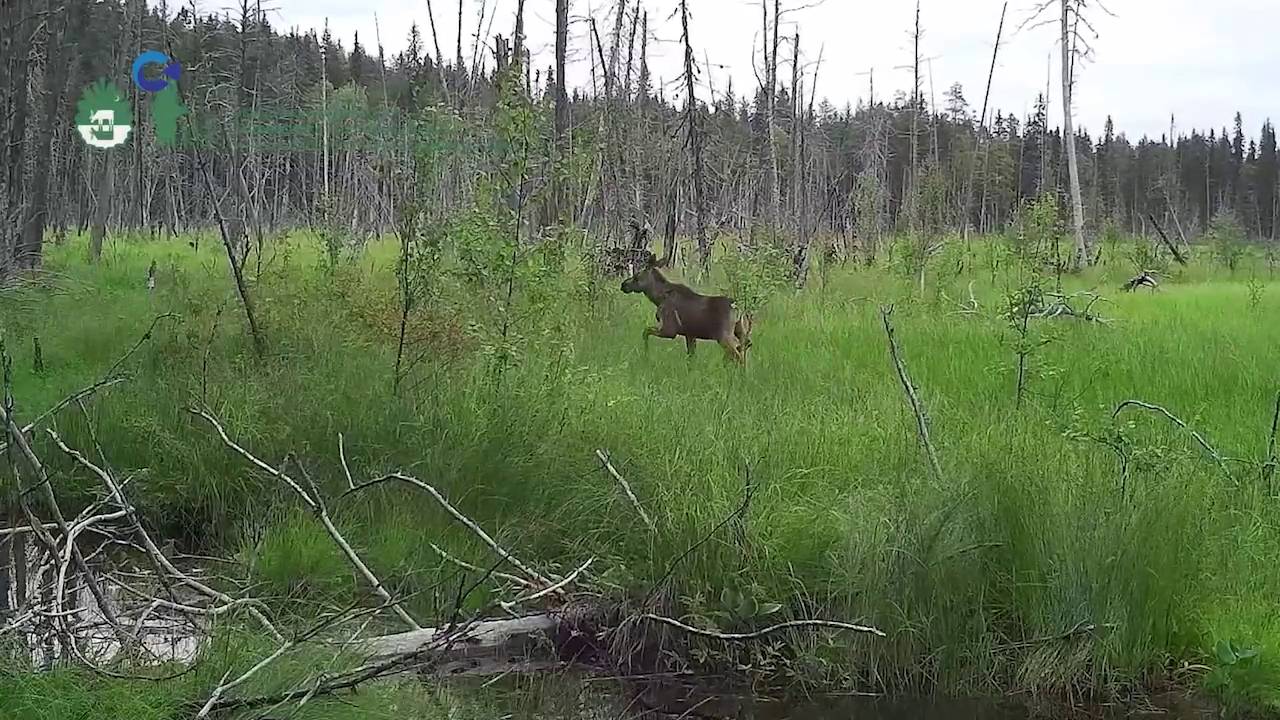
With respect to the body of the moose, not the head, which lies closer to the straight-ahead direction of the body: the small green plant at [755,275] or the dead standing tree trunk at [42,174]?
the dead standing tree trunk

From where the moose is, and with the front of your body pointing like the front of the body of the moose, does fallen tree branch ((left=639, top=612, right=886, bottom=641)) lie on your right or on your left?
on your left

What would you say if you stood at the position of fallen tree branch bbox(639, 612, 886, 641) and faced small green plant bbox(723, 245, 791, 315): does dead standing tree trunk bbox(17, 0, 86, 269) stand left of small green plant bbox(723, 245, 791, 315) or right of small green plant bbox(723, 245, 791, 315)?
left

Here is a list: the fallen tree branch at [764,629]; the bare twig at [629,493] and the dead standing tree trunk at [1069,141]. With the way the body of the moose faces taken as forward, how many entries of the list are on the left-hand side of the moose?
2

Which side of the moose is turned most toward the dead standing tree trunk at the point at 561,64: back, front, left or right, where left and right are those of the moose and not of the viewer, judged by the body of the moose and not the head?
right

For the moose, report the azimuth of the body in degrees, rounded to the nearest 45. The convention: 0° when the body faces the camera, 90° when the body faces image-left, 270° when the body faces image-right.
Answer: approximately 90°

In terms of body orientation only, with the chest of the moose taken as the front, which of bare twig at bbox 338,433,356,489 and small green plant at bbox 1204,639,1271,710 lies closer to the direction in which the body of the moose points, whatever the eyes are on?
the bare twig

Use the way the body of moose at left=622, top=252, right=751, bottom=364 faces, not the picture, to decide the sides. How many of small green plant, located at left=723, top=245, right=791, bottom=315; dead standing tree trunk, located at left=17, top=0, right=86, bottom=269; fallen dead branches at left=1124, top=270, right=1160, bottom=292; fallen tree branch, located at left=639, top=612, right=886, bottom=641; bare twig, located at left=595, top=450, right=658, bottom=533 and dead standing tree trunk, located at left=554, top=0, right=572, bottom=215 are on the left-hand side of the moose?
2

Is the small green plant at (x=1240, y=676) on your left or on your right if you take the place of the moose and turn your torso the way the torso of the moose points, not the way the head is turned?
on your left
